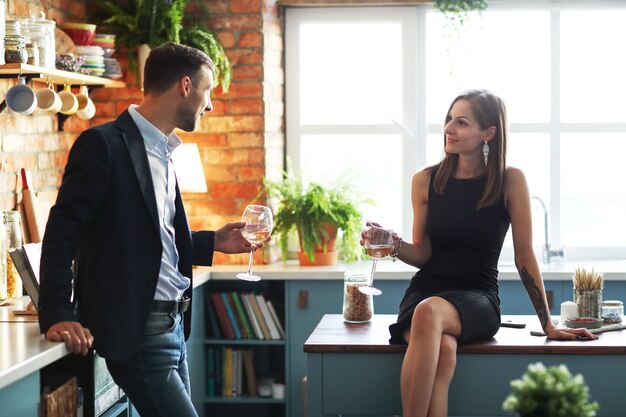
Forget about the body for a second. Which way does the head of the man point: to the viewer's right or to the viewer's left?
to the viewer's right

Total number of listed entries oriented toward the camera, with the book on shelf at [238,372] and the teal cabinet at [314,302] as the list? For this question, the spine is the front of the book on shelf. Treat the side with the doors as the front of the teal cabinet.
2

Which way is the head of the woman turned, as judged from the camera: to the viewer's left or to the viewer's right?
to the viewer's left

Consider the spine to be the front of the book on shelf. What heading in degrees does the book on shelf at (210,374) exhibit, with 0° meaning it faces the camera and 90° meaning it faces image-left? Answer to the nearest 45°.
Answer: approximately 0°
